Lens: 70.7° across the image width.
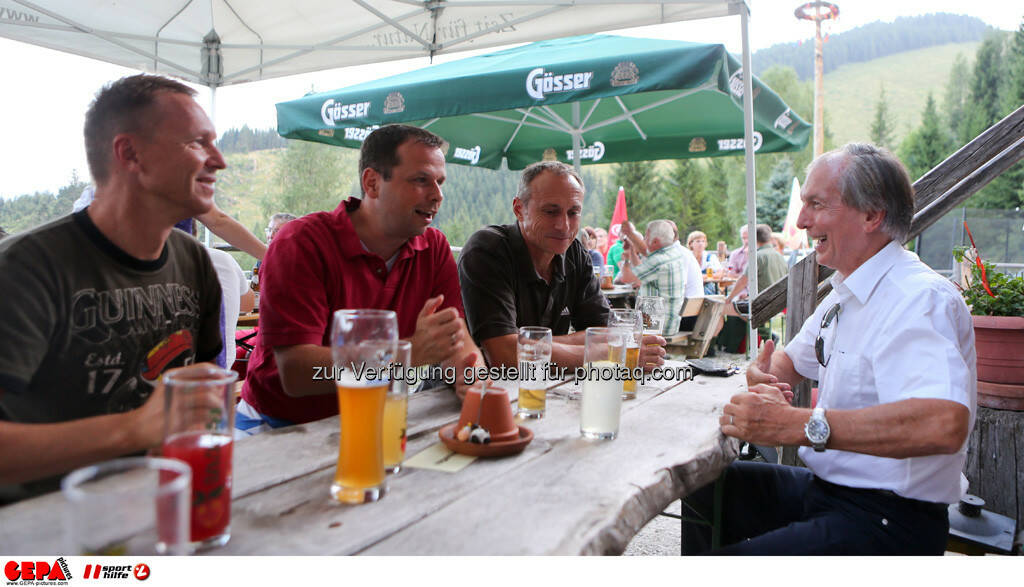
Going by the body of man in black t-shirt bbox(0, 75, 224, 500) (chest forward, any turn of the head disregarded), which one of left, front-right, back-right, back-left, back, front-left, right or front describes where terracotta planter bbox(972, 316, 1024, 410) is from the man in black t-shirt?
front-left

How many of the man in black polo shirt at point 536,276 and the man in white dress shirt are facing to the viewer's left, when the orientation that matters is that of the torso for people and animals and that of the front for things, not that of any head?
1

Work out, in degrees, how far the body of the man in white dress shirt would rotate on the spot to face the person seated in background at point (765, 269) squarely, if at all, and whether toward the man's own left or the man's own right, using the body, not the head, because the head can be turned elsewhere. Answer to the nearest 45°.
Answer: approximately 90° to the man's own right

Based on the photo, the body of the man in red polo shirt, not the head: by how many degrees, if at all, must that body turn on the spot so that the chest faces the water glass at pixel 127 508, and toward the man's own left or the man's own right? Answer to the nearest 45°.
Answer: approximately 45° to the man's own right

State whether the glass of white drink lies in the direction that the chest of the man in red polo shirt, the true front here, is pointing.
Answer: yes

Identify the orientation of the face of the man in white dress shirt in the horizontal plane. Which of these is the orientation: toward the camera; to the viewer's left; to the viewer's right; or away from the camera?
to the viewer's left

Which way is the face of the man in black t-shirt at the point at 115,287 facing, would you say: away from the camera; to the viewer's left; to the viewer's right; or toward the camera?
to the viewer's right

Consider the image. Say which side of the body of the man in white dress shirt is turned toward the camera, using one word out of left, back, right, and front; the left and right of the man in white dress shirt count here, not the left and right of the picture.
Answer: left

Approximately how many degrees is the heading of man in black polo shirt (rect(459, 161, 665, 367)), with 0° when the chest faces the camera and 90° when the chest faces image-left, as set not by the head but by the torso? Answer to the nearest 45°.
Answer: approximately 315°

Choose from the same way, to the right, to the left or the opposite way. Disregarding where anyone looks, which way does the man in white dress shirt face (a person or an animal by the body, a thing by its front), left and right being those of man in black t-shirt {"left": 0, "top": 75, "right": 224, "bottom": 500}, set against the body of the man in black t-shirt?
the opposite way

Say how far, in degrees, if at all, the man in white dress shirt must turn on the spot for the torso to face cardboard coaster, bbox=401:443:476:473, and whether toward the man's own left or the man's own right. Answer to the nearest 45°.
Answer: approximately 45° to the man's own left

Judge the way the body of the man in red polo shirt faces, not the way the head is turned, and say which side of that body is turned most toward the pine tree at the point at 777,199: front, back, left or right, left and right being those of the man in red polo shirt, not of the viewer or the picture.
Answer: left

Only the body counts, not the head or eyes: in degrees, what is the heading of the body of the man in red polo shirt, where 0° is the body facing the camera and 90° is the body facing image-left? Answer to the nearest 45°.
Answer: approximately 315°

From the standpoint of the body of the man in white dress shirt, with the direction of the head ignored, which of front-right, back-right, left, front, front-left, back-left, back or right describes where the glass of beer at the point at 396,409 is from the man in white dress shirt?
front-left
